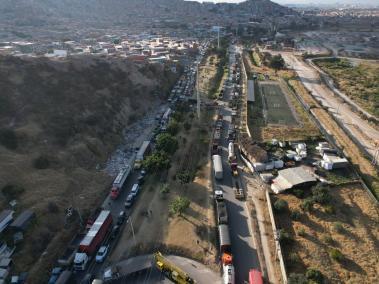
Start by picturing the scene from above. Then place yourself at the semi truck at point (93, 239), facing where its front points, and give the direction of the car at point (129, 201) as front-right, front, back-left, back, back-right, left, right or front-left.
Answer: back

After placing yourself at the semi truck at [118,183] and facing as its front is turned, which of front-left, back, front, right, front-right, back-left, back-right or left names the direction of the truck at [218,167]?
back-left

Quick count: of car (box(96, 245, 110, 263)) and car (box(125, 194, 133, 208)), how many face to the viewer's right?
0

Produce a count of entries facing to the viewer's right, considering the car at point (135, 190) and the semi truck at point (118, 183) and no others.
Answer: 0

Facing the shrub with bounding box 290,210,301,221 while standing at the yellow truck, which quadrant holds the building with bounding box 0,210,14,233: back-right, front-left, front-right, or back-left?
back-left

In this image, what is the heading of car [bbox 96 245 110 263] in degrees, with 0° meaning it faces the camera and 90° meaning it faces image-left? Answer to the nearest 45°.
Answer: approximately 45°

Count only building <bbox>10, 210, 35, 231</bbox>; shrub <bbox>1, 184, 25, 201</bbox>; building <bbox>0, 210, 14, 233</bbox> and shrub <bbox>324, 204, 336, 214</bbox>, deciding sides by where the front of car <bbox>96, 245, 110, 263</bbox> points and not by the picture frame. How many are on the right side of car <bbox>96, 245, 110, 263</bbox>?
3

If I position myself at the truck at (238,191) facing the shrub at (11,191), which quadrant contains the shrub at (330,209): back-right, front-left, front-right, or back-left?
back-left
